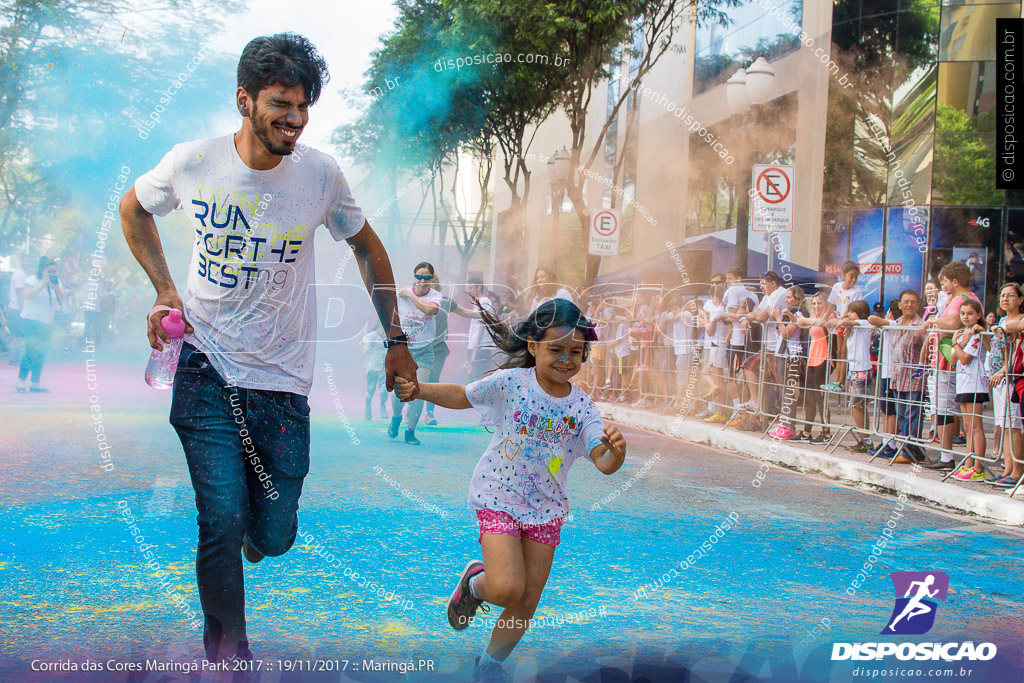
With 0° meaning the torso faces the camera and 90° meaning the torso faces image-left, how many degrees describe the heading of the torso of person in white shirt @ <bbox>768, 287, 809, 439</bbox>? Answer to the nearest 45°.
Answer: approximately 90°

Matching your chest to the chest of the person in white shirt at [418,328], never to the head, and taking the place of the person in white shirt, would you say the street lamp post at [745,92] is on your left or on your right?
on your left

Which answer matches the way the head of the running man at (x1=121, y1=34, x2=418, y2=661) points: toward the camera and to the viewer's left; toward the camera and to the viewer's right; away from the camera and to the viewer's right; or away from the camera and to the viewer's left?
toward the camera and to the viewer's right

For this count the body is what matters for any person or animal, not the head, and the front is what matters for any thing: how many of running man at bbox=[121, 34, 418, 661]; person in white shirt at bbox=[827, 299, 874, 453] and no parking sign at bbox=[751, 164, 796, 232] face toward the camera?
2

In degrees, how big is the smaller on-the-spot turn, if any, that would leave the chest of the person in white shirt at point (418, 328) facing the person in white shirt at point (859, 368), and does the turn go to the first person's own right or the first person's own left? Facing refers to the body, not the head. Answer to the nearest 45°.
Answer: approximately 90° to the first person's own left

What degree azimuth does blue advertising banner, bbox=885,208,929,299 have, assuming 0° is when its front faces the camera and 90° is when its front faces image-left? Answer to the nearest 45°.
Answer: approximately 0°

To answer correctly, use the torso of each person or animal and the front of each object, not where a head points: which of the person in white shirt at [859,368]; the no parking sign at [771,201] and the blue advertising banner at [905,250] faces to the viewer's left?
the person in white shirt

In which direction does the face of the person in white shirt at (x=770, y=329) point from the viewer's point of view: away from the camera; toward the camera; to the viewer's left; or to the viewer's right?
to the viewer's left
